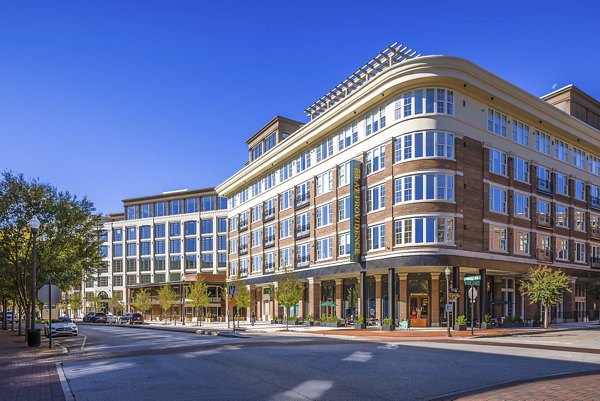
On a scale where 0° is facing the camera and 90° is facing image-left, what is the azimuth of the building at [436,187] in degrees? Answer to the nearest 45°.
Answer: approximately 0°

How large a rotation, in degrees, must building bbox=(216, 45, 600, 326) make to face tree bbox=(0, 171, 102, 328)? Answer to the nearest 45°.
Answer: approximately 45° to its right

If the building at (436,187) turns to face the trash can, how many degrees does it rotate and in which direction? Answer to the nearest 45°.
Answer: approximately 45° to its right

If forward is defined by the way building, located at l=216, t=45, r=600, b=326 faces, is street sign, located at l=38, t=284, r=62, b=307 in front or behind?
in front
